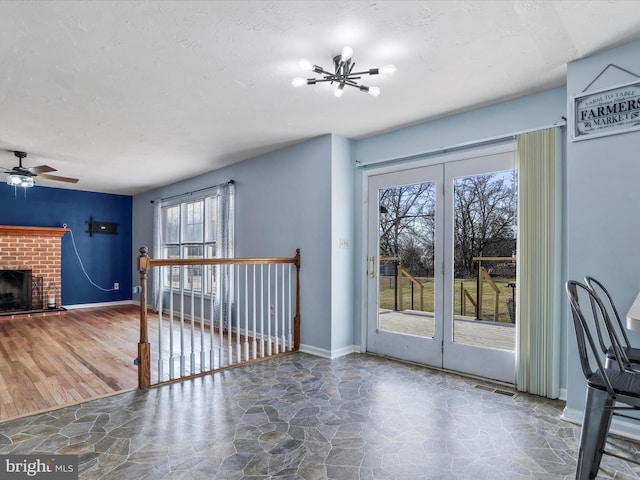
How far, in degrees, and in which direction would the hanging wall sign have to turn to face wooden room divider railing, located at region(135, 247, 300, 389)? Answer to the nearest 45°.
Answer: approximately 45° to its right

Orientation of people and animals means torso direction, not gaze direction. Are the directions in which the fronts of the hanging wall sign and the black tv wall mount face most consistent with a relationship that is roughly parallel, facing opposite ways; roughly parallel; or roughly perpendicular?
roughly perpendicular

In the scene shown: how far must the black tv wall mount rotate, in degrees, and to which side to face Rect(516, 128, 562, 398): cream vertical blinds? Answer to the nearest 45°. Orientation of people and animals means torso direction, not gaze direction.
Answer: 0° — it already faces it

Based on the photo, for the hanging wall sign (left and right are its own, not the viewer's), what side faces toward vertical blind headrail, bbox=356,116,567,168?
right

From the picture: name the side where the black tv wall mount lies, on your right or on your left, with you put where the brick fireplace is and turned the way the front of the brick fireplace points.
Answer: on your left

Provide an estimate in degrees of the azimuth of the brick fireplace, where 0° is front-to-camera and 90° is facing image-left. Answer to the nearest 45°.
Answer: approximately 0°

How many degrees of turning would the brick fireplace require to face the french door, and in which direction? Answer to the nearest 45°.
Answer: approximately 45° to its left

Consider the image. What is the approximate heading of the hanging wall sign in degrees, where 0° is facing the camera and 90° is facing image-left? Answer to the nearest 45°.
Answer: approximately 45°

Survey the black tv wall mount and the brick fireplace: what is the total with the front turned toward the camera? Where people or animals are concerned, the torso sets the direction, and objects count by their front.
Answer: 2

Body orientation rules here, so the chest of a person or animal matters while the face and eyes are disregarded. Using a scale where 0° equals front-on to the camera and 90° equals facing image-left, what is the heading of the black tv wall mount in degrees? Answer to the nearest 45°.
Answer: approximately 0°
